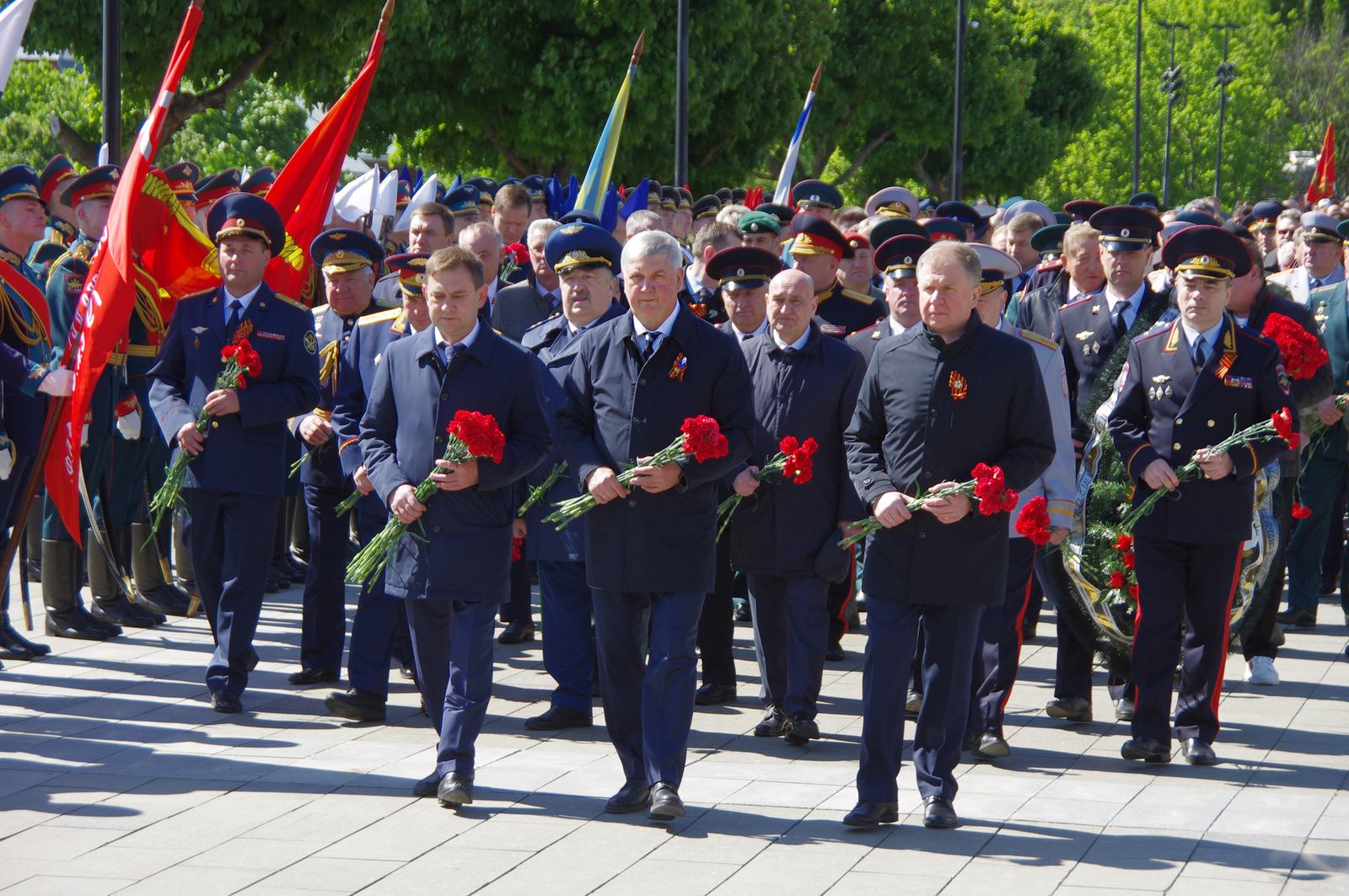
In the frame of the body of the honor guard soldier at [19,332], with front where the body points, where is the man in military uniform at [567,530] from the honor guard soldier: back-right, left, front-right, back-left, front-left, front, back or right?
front-right

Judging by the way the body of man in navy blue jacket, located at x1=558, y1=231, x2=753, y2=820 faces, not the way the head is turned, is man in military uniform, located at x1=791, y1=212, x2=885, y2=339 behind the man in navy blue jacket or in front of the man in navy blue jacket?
behind

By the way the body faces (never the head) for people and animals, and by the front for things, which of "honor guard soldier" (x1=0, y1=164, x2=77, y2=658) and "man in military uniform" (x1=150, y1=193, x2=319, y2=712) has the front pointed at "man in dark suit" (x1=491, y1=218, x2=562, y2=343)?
the honor guard soldier

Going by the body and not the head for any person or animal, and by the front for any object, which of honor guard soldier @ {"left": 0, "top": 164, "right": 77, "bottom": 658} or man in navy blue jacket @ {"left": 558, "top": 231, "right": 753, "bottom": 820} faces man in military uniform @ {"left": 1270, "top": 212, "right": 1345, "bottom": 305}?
the honor guard soldier

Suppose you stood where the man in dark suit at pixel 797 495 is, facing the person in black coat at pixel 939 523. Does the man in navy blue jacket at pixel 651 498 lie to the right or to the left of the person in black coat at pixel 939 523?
right

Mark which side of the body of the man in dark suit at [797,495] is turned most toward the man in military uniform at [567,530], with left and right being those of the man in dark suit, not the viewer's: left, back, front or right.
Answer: right

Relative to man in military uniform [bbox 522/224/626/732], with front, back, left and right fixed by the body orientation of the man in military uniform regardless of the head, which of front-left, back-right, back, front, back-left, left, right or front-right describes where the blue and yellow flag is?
back-right

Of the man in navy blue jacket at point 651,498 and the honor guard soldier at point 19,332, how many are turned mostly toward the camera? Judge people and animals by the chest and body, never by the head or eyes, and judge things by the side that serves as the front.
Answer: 1

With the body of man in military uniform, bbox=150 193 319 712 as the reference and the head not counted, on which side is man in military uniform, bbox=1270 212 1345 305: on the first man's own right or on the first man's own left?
on the first man's own left

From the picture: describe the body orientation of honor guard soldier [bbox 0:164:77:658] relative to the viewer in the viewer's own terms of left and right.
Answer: facing to the right of the viewer

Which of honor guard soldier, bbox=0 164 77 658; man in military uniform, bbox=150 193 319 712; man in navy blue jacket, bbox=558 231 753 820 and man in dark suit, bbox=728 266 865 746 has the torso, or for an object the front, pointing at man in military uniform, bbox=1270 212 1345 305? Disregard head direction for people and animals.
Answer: the honor guard soldier
